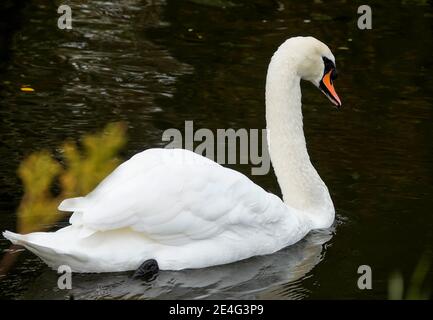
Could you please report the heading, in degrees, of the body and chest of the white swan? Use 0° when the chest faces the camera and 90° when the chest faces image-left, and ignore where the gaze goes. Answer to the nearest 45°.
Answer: approximately 270°
